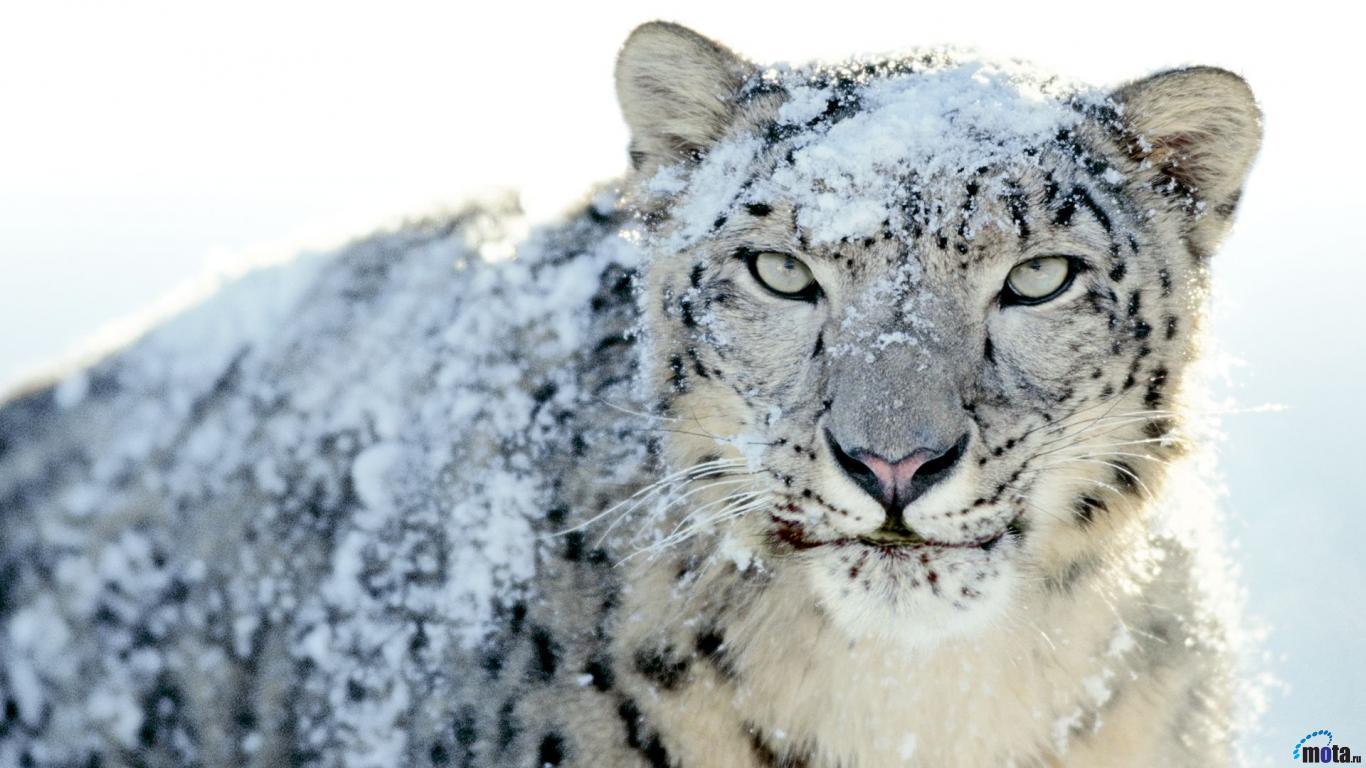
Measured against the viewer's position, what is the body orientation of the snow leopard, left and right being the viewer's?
facing the viewer and to the right of the viewer
